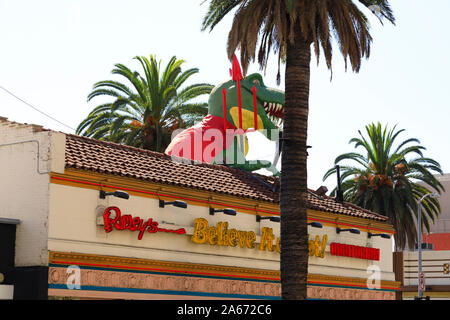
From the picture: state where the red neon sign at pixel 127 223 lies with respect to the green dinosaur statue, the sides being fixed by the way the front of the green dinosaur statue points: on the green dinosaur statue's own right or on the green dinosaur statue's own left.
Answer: on the green dinosaur statue's own right

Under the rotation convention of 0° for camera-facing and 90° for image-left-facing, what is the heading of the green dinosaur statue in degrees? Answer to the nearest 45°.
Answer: approximately 270°

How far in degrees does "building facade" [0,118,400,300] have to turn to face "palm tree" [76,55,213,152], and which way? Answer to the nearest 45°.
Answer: approximately 135° to its left

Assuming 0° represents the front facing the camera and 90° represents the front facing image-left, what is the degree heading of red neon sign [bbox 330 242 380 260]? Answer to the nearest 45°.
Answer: approximately 315°

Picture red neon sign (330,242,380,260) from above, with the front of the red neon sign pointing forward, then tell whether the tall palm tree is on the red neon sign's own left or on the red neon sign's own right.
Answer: on the red neon sign's own right

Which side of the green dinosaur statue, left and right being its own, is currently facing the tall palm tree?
right

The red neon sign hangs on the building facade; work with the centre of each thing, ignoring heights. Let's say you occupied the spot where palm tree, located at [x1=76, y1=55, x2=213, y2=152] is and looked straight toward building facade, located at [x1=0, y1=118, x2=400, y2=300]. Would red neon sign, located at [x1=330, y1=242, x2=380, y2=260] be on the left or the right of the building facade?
left

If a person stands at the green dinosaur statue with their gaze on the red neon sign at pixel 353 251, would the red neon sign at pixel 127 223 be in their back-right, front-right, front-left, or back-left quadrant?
back-right

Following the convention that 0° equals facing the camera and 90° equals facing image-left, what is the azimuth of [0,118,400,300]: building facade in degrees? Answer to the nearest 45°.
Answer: approximately 315°

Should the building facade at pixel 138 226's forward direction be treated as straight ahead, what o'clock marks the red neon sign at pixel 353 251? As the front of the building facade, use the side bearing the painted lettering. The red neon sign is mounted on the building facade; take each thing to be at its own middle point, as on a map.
The red neon sign is roughly at 9 o'clock from the building facade.
